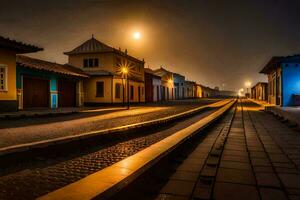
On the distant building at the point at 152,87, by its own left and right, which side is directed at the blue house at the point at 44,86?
right

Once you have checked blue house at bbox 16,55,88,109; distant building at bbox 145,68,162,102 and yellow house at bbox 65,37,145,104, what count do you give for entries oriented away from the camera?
0

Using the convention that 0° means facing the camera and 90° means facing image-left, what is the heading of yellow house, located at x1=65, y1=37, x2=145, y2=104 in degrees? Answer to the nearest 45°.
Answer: approximately 315°

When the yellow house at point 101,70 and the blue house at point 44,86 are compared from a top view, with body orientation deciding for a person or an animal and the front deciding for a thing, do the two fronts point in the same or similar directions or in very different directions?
same or similar directions

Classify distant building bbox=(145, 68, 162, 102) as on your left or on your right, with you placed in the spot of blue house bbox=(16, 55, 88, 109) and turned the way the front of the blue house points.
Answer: on your left

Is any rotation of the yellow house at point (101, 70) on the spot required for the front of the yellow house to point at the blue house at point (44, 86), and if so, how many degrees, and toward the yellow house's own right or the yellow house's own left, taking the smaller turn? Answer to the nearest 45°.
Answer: approximately 90° to the yellow house's own right

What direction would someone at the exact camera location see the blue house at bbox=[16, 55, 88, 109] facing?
facing the viewer and to the right of the viewer

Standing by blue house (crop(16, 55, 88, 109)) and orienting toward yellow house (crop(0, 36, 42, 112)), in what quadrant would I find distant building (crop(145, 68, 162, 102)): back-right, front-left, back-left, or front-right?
back-left

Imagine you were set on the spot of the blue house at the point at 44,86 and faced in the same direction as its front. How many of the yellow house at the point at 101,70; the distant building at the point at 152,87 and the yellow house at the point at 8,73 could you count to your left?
2

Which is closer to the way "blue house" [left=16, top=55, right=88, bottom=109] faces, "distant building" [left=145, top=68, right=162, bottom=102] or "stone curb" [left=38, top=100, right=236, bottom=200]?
the stone curb
